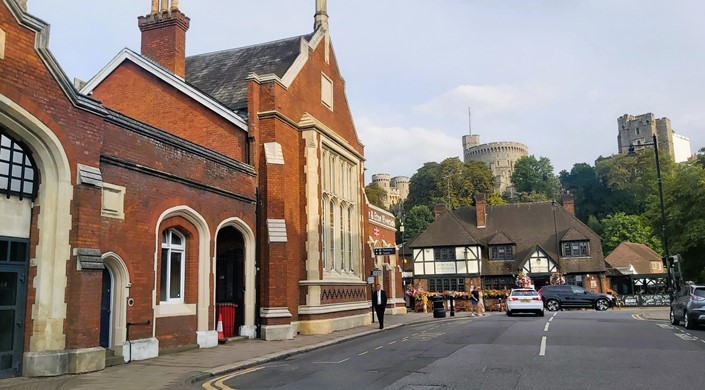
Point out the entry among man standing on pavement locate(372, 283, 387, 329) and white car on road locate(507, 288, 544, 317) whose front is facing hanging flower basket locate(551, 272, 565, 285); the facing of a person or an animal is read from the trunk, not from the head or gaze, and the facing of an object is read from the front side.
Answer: the white car on road

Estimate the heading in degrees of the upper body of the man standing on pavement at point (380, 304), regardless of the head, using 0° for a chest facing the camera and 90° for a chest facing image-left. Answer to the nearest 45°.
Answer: approximately 0°

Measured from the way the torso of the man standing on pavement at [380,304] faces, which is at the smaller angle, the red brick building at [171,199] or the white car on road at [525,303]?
the red brick building

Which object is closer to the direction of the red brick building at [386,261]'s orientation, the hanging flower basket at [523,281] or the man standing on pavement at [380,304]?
the man standing on pavement

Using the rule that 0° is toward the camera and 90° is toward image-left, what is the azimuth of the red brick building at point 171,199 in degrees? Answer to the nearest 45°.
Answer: approximately 315°

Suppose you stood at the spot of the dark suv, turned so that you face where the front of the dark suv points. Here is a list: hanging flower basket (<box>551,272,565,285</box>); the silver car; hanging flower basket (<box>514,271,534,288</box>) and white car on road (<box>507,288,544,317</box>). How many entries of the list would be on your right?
2

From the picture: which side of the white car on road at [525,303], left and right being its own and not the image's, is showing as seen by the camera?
back
